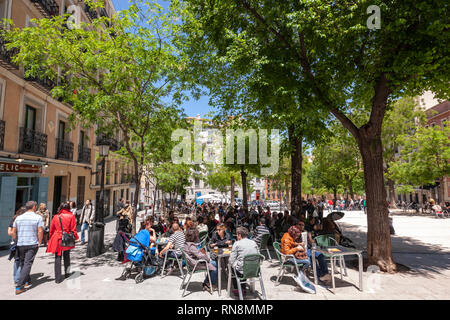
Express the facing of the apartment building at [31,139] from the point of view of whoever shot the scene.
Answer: facing the viewer and to the right of the viewer

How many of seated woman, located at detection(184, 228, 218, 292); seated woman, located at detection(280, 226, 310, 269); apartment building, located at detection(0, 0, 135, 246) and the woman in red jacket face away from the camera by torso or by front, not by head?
1

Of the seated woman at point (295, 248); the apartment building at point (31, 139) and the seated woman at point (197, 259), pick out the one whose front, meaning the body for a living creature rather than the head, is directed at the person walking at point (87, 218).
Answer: the apartment building

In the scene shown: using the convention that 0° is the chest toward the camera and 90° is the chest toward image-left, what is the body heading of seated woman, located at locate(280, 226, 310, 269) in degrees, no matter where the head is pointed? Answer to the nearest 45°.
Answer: approximately 270°
